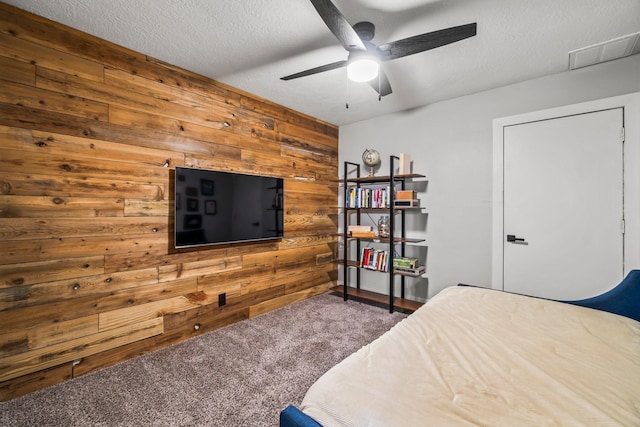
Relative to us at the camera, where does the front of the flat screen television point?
facing the viewer and to the right of the viewer

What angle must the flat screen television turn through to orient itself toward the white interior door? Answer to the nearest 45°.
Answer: approximately 45° to its left

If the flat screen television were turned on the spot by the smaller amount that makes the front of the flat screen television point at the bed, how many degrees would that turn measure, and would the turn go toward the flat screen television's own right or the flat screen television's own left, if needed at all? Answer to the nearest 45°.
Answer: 0° — it already faces it

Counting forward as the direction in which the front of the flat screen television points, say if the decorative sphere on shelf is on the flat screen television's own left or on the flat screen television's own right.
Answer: on the flat screen television's own left

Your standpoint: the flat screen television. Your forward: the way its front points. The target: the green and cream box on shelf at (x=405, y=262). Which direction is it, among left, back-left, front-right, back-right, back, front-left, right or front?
front-left

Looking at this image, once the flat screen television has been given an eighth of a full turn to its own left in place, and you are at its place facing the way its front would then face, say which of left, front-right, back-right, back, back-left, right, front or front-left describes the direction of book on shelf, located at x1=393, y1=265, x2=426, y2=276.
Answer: front

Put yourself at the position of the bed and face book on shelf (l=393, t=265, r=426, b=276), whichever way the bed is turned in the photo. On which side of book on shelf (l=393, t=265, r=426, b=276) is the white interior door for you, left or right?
right

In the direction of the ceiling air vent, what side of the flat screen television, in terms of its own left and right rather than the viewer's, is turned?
front
